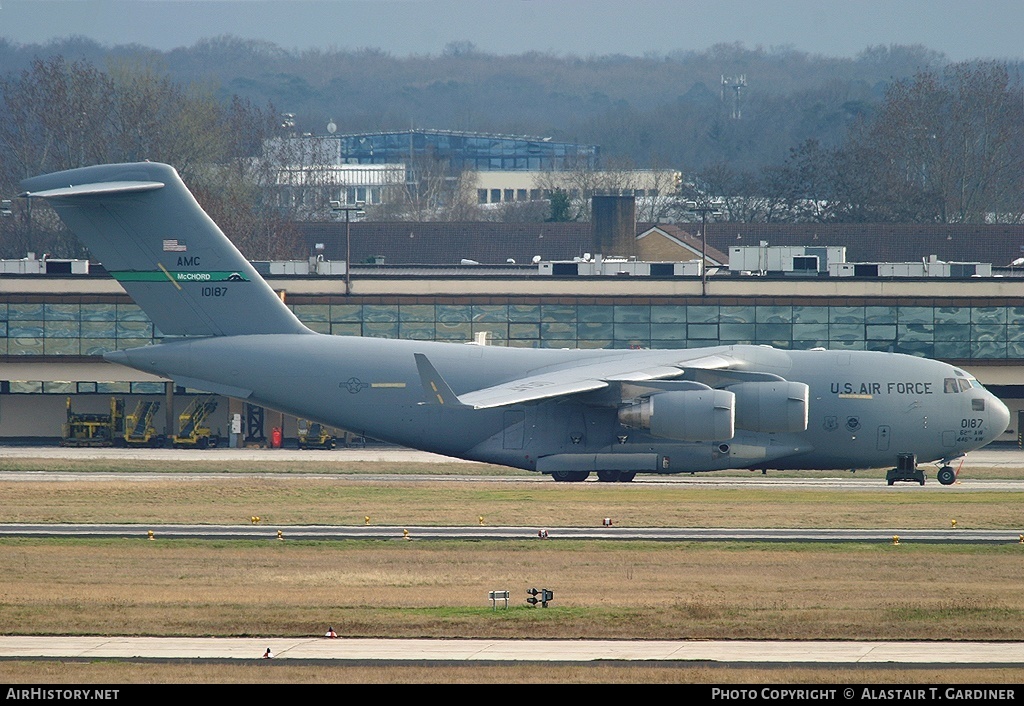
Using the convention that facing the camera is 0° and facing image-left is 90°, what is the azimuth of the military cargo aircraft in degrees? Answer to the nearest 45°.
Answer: approximately 270°
